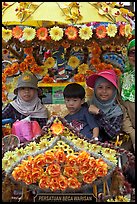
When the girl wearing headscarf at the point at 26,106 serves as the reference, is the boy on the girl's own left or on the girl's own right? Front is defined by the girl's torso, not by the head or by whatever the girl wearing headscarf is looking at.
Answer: on the girl's own left

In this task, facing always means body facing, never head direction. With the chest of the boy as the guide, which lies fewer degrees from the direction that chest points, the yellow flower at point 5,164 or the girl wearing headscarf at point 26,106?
the yellow flower

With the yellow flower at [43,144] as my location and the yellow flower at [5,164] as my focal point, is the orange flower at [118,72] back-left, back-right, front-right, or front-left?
back-right

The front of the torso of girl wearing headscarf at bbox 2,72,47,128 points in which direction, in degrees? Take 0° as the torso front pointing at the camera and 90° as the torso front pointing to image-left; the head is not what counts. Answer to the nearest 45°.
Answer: approximately 0°

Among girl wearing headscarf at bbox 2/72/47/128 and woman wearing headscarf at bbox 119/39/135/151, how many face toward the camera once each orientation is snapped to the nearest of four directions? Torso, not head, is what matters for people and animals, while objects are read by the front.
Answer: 2

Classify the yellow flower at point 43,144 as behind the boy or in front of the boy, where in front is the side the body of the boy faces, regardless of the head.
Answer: in front

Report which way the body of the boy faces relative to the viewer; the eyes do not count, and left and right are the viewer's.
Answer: facing the viewer and to the left of the viewer

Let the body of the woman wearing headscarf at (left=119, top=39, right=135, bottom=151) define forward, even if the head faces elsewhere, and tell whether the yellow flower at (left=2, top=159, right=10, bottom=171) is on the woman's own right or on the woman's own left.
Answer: on the woman's own right

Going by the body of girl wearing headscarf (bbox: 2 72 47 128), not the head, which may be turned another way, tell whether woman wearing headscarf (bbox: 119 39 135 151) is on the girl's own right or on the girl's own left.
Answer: on the girl's own left

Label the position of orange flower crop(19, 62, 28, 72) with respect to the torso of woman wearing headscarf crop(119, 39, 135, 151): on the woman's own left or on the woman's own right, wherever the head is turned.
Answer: on the woman's own right

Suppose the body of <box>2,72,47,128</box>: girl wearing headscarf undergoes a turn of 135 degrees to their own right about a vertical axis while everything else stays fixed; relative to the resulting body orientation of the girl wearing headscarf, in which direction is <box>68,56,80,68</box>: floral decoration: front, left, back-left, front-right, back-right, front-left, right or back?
right
